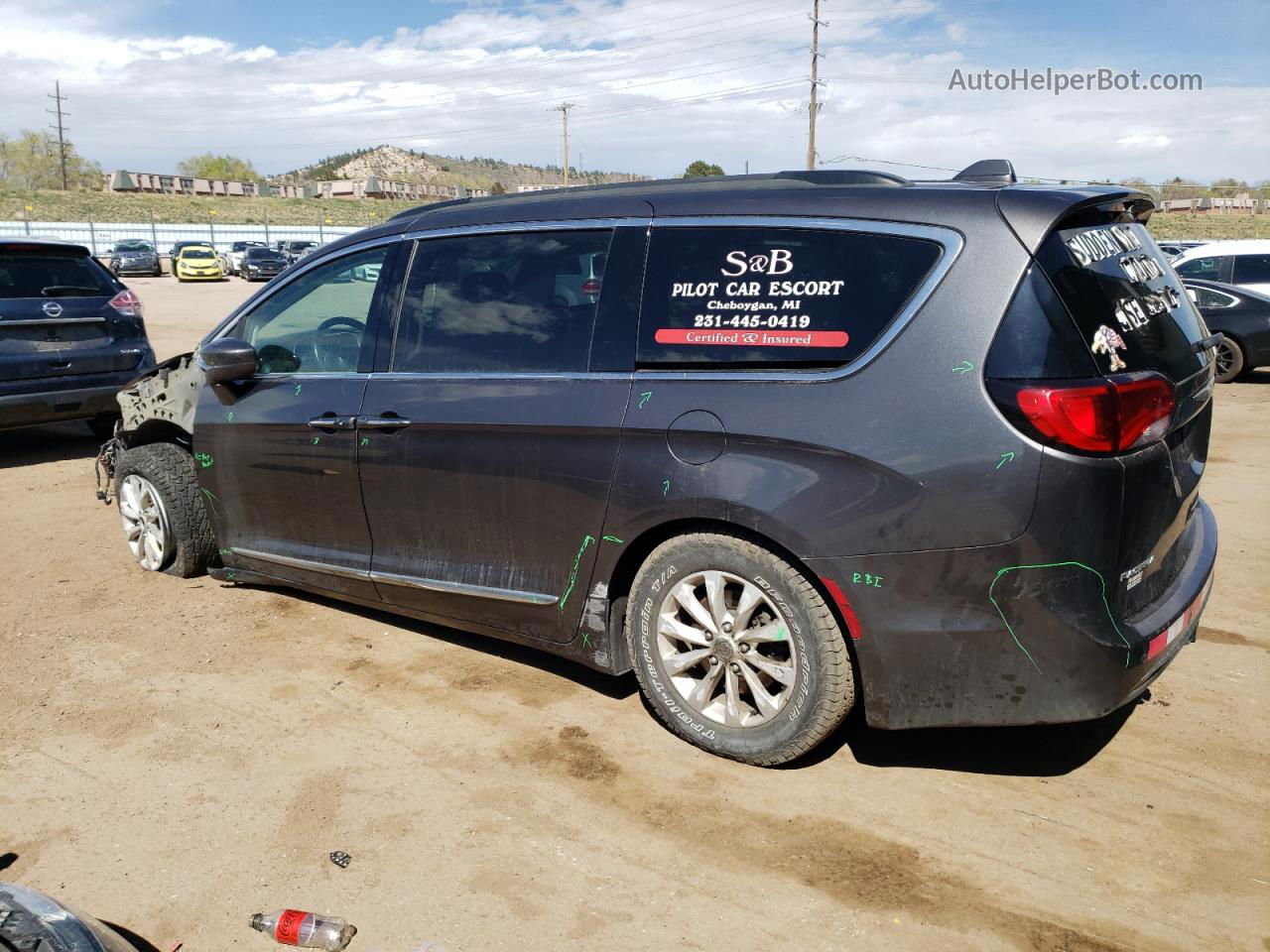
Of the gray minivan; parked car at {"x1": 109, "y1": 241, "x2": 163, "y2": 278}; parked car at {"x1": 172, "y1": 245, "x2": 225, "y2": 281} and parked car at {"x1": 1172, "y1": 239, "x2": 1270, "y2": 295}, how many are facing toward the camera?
2

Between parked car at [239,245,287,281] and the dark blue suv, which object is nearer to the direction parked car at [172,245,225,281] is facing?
the dark blue suv

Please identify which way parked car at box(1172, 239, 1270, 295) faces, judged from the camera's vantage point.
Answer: facing to the left of the viewer

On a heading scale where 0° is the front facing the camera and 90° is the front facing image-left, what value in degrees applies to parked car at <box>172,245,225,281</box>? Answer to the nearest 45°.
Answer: approximately 0°

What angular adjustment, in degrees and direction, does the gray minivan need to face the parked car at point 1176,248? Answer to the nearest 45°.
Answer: approximately 90° to its right

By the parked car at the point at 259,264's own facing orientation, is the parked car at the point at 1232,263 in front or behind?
in front

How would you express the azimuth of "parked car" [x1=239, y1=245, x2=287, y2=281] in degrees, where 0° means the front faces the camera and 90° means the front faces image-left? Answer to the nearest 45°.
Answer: approximately 315°

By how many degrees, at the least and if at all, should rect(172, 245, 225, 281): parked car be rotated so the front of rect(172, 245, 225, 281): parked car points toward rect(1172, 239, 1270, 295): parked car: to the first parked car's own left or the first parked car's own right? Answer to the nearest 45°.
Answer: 0° — it already faces it
